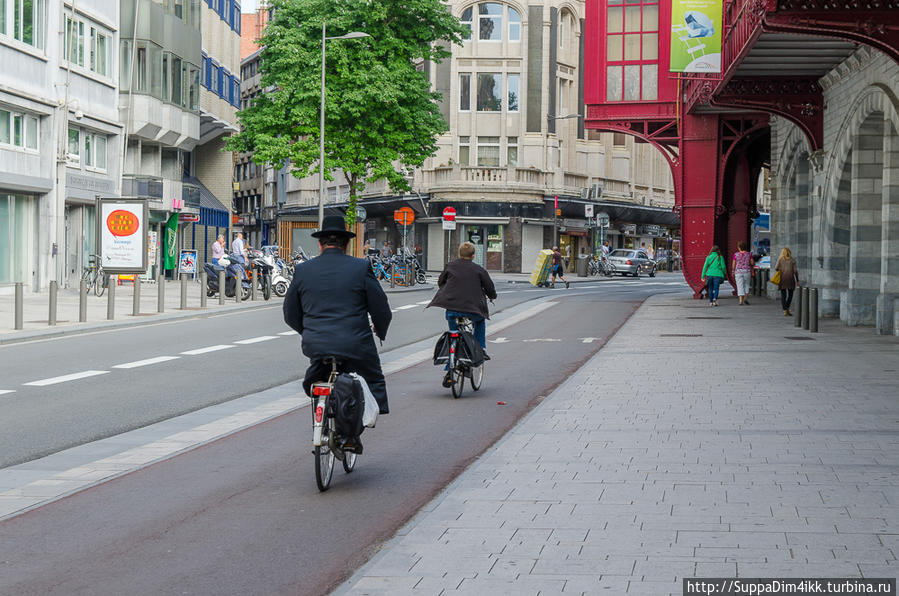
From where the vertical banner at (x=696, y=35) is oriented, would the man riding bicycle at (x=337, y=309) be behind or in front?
in front

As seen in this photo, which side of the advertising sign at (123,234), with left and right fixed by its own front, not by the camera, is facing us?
front

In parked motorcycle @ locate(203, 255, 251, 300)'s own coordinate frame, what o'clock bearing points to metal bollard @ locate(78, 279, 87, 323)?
The metal bollard is roughly at 2 o'clock from the parked motorcycle.

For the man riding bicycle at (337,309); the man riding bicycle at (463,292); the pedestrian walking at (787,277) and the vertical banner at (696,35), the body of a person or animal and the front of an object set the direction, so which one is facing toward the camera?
the vertical banner

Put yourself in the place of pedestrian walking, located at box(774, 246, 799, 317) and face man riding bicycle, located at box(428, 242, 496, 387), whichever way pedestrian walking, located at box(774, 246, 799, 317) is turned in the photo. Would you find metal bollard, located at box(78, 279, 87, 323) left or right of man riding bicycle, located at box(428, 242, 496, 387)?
right

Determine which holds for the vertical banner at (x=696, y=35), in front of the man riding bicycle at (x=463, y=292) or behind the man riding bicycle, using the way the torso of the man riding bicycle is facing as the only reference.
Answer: in front

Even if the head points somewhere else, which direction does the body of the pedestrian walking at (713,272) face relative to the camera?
away from the camera

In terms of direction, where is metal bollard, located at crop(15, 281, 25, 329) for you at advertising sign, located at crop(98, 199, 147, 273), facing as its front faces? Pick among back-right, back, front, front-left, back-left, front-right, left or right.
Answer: front

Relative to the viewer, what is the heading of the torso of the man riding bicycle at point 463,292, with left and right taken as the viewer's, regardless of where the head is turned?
facing away from the viewer

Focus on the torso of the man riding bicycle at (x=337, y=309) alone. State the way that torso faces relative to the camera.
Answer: away from the camera

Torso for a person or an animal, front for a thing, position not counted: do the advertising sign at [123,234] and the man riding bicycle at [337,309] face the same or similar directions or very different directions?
very different directions

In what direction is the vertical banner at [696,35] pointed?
toward the camera

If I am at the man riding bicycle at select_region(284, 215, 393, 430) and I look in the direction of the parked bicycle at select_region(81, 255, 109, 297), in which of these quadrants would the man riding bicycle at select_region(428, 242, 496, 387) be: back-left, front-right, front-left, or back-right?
front-right

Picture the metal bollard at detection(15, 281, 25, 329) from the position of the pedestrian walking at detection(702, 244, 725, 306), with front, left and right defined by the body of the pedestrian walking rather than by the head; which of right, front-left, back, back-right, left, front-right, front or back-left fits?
back-left

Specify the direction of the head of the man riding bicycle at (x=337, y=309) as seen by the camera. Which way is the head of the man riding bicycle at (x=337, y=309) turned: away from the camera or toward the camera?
away from the camera

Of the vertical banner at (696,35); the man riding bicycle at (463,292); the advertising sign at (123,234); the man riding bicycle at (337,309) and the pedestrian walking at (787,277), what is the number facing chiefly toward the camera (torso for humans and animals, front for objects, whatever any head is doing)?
2
